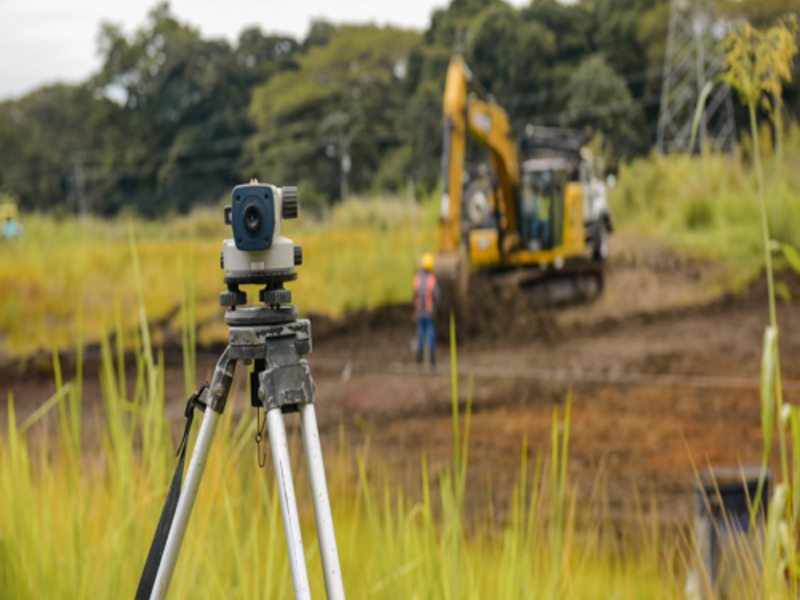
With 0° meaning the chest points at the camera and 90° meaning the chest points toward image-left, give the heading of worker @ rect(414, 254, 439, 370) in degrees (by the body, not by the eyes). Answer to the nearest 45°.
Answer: approximately 180°

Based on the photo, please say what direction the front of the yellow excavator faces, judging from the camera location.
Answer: facing the viewer and to the left of the viewer

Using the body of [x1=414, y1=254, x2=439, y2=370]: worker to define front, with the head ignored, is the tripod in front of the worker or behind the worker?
behind

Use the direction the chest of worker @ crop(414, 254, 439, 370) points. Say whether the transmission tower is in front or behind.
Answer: in front

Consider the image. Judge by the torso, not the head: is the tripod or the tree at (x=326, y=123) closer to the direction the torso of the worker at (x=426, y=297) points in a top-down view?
the tree

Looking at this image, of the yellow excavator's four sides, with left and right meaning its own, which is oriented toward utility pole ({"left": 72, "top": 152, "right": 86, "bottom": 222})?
right

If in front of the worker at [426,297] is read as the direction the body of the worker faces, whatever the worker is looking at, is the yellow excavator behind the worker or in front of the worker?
in front

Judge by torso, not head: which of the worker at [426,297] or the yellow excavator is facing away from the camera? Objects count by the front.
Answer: the worker

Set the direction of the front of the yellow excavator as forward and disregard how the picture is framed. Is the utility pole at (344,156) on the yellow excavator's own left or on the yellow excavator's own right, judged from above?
on the yellow excavator's own right

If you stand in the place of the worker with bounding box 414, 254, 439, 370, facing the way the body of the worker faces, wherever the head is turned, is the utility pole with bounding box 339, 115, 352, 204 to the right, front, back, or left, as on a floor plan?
back

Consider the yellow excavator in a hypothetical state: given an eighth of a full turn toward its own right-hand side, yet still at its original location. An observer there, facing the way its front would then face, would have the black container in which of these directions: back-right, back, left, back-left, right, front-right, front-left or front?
left

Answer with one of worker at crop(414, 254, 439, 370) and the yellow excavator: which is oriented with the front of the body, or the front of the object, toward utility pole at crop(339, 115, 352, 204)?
the worker

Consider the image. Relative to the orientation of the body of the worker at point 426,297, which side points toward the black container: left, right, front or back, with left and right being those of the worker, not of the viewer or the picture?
back

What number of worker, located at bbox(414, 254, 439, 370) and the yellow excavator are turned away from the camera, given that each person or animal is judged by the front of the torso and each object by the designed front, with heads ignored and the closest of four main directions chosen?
1

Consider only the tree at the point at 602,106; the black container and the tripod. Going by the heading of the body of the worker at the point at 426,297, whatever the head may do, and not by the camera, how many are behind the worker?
2

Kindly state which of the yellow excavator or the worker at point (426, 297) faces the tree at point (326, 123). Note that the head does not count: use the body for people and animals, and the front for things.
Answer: the worker
